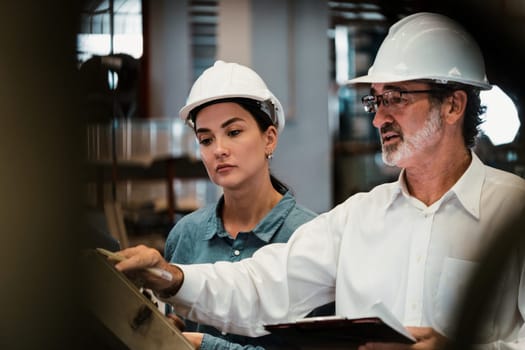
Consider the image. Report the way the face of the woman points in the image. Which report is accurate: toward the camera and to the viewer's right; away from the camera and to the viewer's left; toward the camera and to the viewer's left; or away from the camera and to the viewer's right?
toward the camera and to the viewer's left

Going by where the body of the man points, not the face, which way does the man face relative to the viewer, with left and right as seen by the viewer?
facing the viewer and to the left of the viewer

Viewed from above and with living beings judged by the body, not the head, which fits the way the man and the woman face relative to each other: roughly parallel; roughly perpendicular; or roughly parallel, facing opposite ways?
roughly parallel
